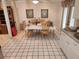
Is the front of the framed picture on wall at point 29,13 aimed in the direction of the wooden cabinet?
no

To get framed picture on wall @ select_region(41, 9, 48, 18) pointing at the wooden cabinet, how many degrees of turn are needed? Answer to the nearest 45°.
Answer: approximately 45° to its right

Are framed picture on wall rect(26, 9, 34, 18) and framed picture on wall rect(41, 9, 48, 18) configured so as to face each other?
no

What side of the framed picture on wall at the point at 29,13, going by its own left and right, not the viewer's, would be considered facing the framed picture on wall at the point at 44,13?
left

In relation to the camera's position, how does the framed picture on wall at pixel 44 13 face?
facing the viewer

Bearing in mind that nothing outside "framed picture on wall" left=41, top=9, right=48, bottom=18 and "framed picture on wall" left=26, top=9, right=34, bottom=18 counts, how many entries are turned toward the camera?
2

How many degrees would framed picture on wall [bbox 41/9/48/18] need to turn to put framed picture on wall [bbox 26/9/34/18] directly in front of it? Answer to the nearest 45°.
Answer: approximately 90° to its right

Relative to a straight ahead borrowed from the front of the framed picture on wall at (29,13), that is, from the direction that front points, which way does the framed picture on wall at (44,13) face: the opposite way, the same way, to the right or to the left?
the same way
